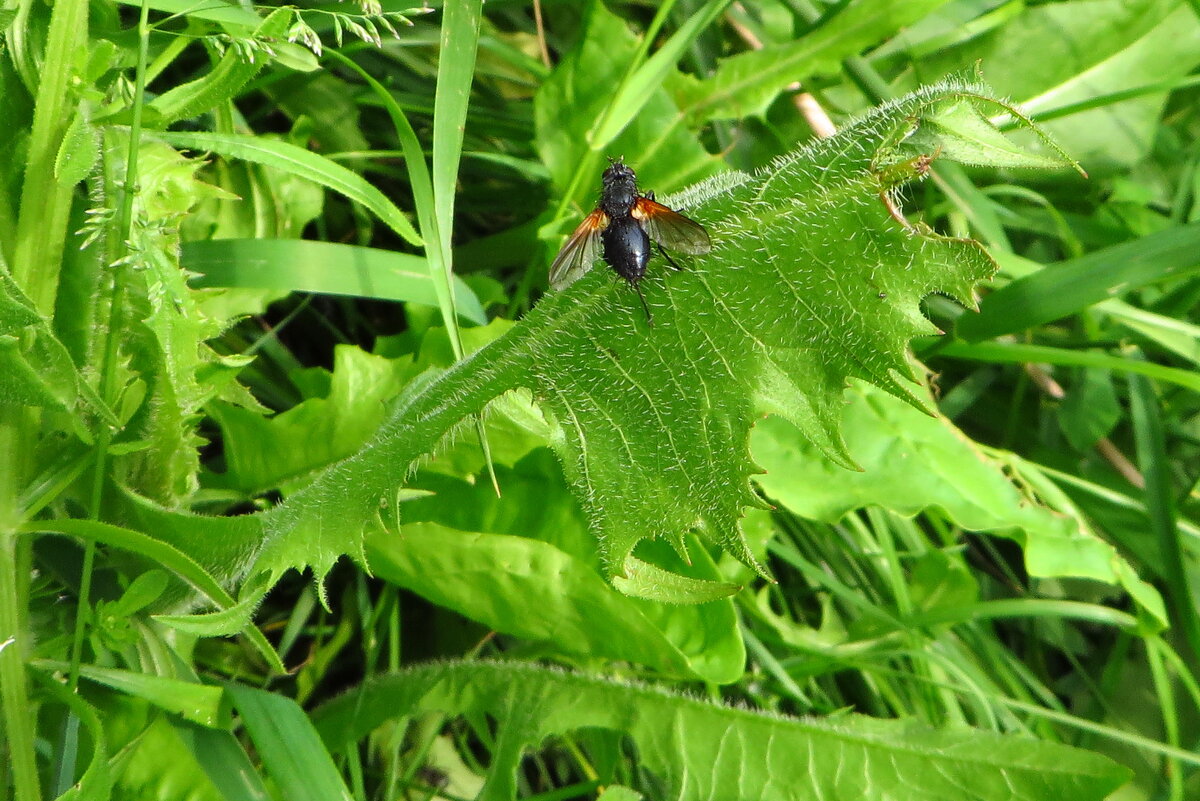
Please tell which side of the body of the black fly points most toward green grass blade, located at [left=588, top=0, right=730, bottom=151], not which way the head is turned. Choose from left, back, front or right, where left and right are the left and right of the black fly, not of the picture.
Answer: front

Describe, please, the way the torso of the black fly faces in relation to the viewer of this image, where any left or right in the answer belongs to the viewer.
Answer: facing away from the viewer
